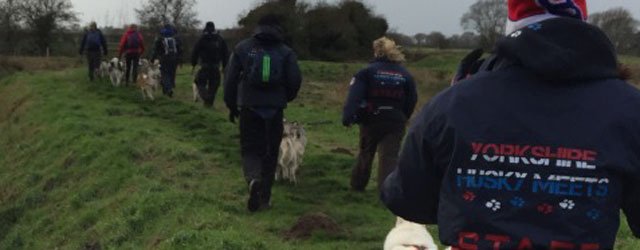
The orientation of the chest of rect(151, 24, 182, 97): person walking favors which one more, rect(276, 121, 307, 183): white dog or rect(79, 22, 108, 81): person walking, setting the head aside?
the person walking

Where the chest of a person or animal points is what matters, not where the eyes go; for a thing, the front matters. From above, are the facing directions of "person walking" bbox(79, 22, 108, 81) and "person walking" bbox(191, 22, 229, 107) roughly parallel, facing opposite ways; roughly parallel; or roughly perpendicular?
roughly parallel

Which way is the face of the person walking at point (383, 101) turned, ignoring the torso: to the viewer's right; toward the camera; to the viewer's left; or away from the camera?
away from the camera

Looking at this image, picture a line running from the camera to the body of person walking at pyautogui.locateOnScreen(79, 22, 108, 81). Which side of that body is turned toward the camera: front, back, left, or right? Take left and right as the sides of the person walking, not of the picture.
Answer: back

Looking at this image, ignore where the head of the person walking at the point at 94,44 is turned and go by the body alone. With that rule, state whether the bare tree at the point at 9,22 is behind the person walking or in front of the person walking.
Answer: in front

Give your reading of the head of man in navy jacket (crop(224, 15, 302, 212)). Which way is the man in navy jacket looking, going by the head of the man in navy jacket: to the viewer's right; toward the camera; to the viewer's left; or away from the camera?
away from the camera

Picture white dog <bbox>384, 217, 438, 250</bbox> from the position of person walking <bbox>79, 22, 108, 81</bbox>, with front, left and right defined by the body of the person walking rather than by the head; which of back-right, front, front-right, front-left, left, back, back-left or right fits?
back

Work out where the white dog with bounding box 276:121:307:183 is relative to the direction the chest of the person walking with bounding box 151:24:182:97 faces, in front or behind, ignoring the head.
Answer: behind

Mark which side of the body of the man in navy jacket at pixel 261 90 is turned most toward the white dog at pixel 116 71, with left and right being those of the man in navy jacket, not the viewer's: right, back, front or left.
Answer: front

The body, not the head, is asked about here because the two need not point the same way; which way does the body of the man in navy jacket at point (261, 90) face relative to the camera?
away from the camera

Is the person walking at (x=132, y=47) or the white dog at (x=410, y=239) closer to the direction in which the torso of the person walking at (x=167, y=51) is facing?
the person walking

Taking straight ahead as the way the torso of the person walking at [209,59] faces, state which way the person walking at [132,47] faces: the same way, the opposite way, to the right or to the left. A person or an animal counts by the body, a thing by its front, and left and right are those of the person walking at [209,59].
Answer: the same way

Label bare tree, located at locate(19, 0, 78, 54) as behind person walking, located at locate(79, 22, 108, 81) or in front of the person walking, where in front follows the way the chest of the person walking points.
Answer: in front

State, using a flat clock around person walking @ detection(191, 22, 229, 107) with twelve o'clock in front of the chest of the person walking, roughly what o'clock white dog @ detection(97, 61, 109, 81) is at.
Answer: The white dog is roughly at 11 o'clock from the person walking.

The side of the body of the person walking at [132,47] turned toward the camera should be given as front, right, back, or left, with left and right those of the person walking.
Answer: back

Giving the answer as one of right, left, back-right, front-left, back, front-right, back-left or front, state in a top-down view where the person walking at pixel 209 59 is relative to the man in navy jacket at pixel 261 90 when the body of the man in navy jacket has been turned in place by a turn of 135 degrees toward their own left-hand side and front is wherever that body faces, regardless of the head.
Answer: back-right

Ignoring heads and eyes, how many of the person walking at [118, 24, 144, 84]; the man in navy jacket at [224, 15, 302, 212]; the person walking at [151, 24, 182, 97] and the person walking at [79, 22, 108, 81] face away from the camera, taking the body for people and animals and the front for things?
4

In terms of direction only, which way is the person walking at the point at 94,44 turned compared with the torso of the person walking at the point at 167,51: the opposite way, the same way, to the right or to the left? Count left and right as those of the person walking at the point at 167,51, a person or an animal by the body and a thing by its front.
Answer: the same way

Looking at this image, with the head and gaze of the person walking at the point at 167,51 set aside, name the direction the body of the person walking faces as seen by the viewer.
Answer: away from the camera

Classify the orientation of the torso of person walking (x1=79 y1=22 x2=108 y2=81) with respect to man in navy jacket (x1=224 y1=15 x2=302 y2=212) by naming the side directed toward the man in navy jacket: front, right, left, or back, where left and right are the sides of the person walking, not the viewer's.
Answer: back
